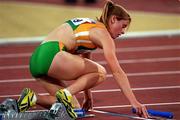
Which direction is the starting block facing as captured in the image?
to the viewer's right
